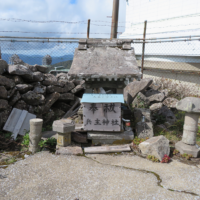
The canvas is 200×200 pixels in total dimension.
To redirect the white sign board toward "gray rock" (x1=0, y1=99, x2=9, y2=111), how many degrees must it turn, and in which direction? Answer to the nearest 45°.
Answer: approximately 90° to its right

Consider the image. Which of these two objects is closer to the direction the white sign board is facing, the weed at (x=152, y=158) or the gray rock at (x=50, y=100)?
the weed

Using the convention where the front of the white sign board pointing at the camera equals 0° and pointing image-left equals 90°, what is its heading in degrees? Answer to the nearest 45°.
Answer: approximately 0°

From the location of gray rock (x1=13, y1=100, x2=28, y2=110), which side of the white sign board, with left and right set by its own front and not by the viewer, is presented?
right

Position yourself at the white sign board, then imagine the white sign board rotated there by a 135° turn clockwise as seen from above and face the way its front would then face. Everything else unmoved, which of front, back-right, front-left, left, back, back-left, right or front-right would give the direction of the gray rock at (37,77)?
front

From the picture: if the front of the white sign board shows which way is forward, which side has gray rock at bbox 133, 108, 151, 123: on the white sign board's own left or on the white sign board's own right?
on the white sign board's own left

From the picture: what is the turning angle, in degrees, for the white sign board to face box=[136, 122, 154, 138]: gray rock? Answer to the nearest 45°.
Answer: approximately 90° to its left

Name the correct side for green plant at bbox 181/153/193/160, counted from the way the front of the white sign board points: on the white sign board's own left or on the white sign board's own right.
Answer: on the white sign board's own left

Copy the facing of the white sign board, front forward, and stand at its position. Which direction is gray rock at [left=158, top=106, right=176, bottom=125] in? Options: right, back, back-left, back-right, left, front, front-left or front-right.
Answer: back-left

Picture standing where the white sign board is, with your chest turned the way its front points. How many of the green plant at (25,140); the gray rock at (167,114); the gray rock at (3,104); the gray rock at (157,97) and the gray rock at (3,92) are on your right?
3

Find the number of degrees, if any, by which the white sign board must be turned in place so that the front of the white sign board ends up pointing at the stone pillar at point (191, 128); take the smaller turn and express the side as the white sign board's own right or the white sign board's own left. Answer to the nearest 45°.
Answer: approximately 90° to the white sign board's own left

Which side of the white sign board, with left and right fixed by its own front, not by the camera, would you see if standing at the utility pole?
back

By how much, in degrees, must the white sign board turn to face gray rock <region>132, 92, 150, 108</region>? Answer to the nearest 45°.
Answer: approximately 135° to its left

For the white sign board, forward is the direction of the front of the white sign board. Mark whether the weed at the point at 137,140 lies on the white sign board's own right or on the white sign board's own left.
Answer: on the white sign board's own left

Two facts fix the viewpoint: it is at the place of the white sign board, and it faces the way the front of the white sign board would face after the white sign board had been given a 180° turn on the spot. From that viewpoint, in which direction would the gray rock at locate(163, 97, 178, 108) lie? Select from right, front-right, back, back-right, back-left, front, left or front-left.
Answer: front-right
